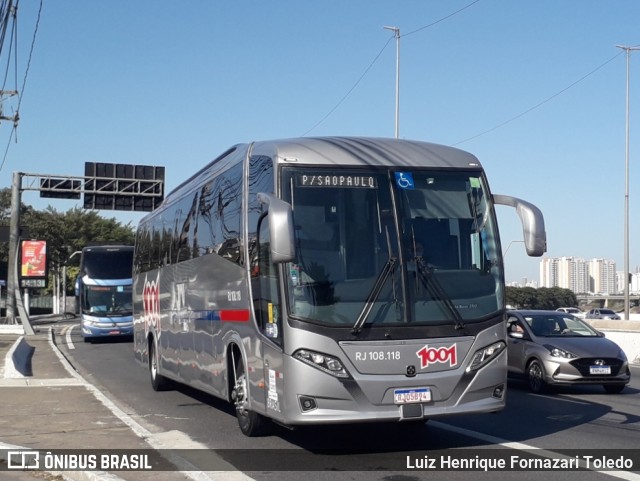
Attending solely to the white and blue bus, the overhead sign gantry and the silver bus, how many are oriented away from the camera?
1

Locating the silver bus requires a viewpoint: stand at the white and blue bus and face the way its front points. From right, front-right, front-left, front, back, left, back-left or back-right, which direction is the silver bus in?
front

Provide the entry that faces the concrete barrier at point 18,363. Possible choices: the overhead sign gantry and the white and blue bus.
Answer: the white and blue bus

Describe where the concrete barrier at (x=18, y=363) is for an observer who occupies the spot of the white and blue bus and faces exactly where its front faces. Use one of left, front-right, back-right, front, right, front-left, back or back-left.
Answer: front

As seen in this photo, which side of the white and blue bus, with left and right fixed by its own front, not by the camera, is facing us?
front

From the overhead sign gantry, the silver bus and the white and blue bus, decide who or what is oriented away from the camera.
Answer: the overhead sign gantry

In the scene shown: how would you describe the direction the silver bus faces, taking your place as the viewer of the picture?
facing the viewer and to the right of the viewer

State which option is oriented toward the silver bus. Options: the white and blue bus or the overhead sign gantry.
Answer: the white and blue bus

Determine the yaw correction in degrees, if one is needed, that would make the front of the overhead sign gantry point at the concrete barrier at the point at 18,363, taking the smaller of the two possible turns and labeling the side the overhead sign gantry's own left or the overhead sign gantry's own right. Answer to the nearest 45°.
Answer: approximately 180°

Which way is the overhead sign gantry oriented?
away from the camera

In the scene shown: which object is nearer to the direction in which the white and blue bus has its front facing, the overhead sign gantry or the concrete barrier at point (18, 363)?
the concrete barrier

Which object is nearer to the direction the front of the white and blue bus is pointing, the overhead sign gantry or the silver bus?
the silver bus

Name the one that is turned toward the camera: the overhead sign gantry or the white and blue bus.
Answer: the white and blue bus

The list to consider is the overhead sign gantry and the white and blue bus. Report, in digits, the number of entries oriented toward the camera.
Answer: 1
